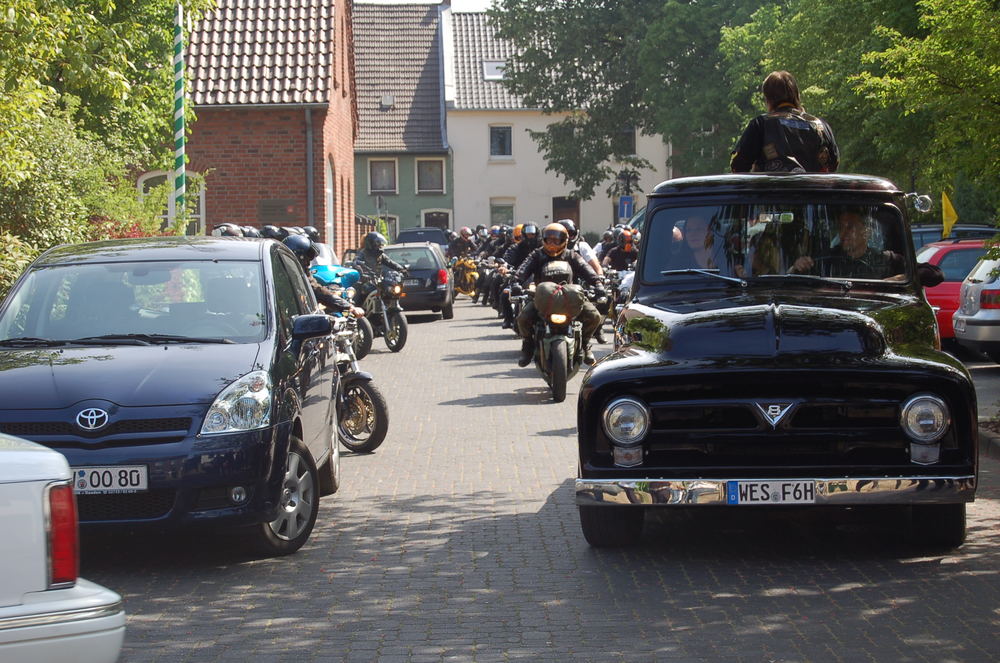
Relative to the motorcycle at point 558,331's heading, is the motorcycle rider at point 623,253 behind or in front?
behind

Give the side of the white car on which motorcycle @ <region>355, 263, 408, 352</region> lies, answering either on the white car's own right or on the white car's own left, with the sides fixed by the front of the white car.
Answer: on the white car's own right

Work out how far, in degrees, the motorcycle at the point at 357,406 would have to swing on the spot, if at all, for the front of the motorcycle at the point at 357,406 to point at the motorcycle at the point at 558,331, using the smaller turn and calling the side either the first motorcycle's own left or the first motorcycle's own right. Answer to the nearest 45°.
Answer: approximately 90° to the first motorcycle's own left

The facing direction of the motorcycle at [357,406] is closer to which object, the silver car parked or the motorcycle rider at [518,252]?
the silver car parked

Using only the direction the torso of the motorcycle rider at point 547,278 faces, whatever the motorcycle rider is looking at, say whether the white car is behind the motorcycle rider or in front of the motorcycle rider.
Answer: in front

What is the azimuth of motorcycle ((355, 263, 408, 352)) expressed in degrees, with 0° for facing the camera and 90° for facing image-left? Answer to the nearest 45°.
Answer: approximately 315°

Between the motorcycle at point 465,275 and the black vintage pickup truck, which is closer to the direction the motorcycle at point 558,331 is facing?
the black vintage pickup truck

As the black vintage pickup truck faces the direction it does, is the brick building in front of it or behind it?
behind
